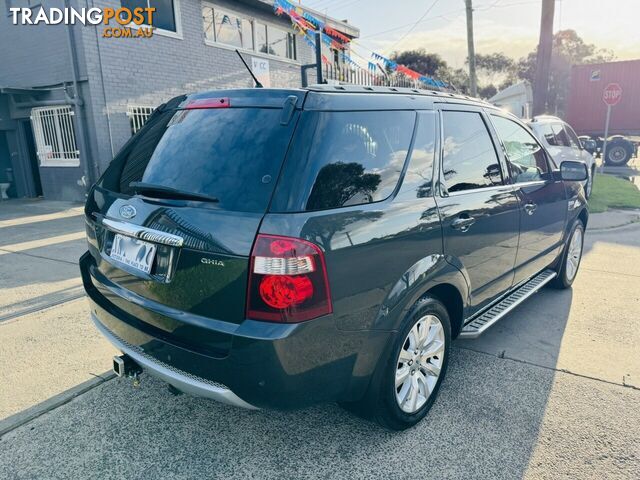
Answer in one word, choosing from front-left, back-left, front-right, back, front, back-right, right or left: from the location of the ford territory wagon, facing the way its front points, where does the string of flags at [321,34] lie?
front-left

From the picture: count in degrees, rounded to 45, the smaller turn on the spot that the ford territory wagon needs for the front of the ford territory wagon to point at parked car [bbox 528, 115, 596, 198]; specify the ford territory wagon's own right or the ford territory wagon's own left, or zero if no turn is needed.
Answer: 0° — it already faces it

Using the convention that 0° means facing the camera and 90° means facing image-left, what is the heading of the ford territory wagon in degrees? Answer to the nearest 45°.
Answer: approximately 225°

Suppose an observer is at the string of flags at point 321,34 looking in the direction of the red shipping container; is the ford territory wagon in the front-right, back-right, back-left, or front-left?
back-right

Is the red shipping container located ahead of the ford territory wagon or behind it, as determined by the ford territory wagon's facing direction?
ahead

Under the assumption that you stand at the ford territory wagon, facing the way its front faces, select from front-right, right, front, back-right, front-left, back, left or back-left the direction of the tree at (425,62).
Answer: front-left
